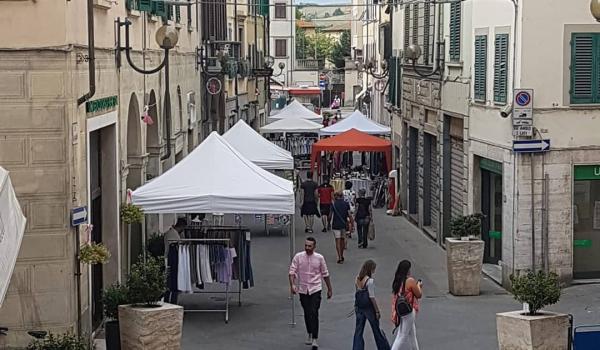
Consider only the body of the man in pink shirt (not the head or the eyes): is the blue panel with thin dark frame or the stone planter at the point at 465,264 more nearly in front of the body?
the blue panel with thin dark frame

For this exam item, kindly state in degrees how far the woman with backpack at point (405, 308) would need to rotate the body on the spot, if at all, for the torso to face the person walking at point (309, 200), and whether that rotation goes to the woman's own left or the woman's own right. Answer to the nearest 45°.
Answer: approximately 45° to the woman's own left

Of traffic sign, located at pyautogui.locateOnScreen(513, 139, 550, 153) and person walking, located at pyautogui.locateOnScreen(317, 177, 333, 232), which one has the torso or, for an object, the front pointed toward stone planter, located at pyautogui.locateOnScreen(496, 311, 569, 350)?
the traffic sign

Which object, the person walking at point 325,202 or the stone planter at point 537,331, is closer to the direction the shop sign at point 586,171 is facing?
the stone planter

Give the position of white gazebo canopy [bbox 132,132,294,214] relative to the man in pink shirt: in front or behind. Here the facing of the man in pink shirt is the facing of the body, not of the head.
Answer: behind

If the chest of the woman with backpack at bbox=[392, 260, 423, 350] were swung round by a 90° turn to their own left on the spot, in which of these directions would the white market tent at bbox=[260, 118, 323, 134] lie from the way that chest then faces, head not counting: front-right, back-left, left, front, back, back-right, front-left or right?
front-right

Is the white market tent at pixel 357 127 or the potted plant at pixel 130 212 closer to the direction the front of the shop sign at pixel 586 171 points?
the potted plant
